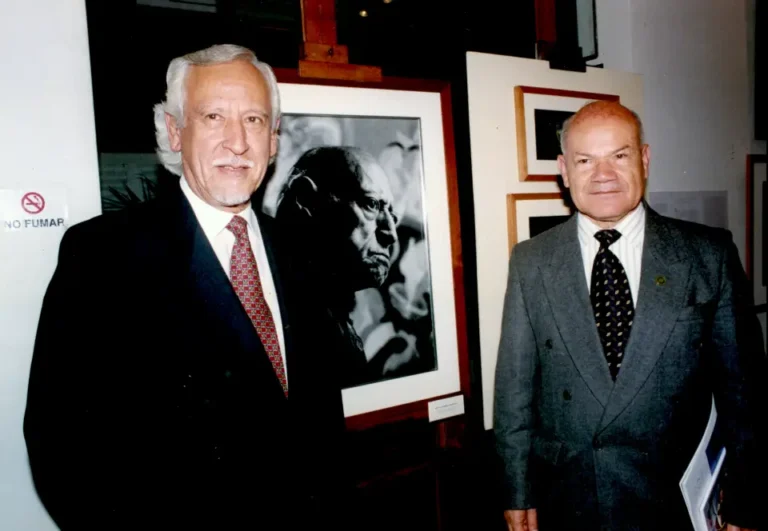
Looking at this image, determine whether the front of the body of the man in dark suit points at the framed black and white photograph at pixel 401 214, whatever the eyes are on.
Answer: no

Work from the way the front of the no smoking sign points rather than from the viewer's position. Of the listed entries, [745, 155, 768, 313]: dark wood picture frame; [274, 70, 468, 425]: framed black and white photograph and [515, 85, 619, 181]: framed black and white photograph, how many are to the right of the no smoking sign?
0

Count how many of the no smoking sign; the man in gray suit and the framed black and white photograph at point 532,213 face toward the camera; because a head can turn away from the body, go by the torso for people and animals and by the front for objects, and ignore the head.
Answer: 3

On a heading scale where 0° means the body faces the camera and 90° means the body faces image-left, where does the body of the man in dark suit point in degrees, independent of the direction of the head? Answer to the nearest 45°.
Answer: approximately 315°

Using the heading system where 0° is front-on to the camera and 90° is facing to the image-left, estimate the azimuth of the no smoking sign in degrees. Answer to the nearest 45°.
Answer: approximately 0°

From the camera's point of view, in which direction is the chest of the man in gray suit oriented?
toward the camera

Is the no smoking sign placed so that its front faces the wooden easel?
no

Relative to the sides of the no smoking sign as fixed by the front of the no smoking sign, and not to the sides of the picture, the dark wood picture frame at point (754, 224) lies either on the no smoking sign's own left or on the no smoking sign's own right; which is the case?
on the no smoking sign's own left

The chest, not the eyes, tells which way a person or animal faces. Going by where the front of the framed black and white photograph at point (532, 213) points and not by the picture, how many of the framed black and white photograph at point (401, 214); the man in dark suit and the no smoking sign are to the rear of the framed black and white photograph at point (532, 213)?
0

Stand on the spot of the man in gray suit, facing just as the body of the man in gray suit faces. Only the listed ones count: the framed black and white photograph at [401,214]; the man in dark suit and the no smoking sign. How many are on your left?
0

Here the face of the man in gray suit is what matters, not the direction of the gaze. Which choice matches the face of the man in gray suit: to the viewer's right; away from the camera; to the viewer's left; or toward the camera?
toward the camera

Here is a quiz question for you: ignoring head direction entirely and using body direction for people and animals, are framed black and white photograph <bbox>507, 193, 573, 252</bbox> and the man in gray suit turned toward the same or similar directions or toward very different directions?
same or similar directions

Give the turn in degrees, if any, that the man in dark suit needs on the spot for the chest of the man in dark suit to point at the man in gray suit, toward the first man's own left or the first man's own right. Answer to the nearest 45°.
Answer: approximately 45° to the first man's own left
